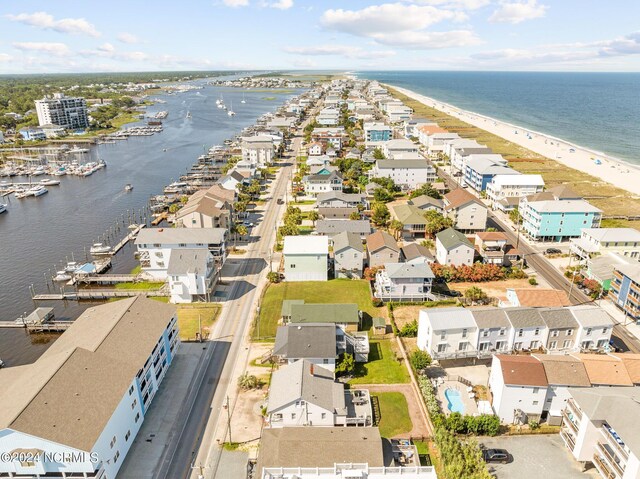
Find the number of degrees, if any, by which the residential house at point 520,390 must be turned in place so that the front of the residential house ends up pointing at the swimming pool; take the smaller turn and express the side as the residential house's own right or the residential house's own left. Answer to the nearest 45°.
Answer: approximately 90° to the residential house's own right

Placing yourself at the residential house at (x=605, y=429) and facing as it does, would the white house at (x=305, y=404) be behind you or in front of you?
in front

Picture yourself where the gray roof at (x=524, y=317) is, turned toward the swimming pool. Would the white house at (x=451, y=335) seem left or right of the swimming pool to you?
right

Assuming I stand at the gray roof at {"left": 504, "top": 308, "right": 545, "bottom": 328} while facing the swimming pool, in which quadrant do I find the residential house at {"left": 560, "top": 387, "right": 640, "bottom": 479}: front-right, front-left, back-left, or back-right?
front-left

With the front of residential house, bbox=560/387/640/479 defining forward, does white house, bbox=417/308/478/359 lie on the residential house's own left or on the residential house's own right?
on the residential house's own right

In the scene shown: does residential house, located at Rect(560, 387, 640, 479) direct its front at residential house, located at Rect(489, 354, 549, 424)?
no

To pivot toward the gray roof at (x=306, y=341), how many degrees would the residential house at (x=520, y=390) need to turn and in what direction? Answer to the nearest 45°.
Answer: approximately 90° to its right

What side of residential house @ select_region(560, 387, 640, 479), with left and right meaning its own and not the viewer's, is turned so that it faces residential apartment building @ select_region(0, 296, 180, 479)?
front

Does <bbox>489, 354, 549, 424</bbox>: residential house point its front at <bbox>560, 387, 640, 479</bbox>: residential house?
no

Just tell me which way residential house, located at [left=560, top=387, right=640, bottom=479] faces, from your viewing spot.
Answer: facing the viewer and to the left of the viewer

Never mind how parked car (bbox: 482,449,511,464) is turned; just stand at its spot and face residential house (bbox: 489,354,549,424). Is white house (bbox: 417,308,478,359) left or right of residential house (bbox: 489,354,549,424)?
left

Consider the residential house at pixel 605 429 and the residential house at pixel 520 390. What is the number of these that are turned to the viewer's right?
0

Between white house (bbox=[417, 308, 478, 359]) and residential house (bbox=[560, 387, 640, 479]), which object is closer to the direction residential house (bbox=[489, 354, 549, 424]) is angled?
the residential house

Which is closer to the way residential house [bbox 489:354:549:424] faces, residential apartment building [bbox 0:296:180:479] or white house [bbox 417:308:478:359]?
the residential apartment building

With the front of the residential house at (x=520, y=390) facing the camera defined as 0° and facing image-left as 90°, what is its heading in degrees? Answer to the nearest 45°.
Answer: approximately 0°

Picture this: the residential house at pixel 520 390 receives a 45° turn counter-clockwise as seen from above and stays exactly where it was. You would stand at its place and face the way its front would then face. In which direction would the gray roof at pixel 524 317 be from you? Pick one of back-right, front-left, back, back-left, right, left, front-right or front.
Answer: back-left
